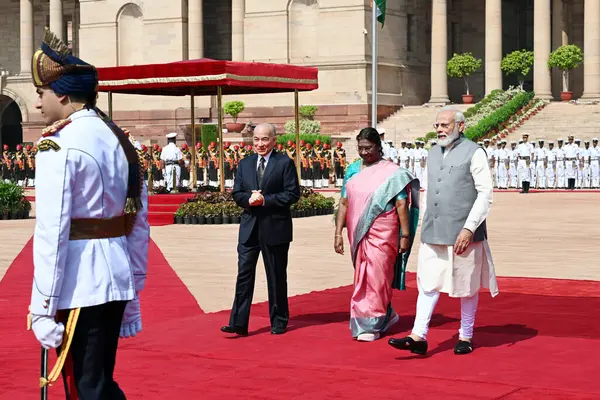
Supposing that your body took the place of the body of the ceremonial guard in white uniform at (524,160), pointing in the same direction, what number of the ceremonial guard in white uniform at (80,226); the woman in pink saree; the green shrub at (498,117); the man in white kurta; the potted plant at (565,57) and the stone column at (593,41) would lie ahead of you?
3

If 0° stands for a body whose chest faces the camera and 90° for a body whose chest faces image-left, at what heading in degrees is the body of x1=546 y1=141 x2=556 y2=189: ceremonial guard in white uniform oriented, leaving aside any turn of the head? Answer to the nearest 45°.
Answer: approximately 0°

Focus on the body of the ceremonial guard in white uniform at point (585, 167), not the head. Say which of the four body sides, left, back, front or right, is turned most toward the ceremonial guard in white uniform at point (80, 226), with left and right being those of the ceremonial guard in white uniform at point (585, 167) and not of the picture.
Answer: front

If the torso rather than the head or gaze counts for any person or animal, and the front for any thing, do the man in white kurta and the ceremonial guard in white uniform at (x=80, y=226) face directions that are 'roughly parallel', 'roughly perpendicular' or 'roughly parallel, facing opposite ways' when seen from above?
roughly perpendicular

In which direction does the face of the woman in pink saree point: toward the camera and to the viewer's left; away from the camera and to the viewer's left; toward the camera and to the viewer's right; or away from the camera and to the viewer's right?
toward the camera and to the viewer's left

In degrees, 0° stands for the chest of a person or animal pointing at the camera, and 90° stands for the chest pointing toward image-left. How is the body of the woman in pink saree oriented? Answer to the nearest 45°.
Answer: approximately 45°

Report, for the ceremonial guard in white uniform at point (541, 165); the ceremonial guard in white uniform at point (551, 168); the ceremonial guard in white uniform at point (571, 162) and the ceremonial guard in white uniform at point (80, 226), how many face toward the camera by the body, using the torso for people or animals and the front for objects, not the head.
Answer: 3

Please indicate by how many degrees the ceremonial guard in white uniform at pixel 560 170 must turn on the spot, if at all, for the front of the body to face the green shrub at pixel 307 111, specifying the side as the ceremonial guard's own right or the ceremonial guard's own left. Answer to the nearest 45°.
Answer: approximately 135° to the ceremonial guard's own right

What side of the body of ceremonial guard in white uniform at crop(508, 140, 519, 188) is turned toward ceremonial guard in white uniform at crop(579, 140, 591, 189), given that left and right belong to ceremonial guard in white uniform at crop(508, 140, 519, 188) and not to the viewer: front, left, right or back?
left

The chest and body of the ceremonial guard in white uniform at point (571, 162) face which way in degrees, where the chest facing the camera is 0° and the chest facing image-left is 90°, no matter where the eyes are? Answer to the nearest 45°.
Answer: approximately 0°
